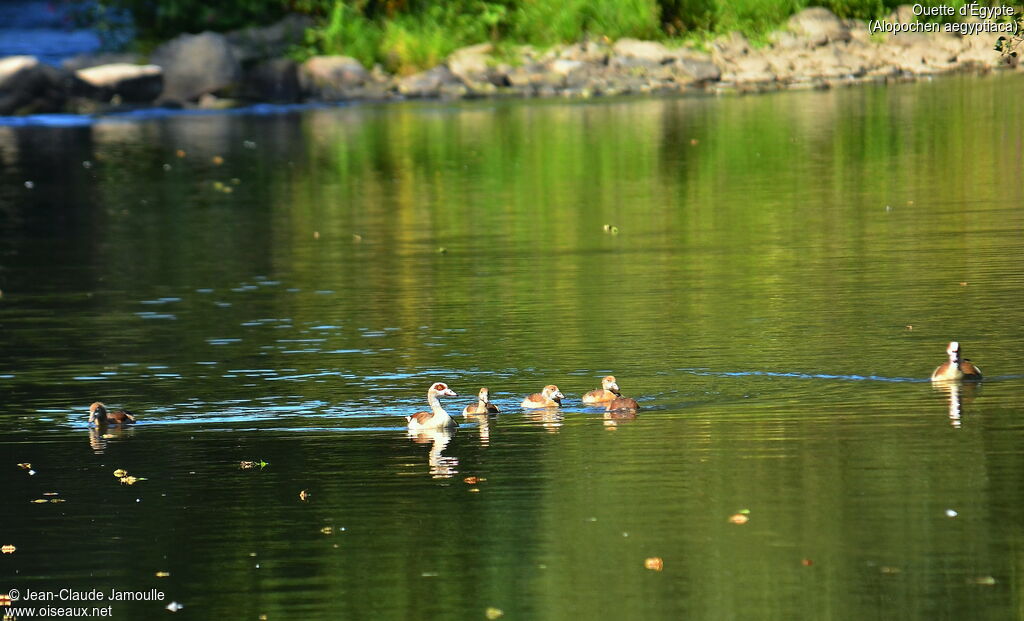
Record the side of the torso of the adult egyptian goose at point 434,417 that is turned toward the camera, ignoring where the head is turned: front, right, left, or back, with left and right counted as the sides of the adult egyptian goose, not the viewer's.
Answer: right

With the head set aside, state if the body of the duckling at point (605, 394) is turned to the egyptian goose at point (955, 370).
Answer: yes

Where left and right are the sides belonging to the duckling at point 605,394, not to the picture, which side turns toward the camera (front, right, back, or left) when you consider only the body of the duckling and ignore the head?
right

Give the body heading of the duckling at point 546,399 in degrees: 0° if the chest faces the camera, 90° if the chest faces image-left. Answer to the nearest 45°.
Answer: approximately 270°

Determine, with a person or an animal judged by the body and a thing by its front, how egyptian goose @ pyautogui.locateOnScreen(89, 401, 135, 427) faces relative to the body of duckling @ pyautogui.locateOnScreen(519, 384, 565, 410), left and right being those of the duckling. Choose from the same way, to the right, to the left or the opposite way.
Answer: the opposite way

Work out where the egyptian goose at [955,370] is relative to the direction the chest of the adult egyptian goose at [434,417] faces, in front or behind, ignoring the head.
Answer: in front

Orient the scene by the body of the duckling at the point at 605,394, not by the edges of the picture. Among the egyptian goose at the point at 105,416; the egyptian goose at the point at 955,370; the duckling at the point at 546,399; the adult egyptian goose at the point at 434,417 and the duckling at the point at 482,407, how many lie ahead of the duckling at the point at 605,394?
1

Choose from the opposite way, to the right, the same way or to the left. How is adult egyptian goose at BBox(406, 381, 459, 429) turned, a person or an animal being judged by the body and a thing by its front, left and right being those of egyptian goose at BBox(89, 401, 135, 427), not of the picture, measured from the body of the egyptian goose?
the opposite way

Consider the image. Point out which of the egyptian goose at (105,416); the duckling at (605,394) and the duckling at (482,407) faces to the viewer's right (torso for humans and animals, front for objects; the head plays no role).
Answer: the duckling at (605,394)

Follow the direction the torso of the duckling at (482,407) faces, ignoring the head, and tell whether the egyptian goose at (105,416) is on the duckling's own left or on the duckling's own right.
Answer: on the duckling's own right

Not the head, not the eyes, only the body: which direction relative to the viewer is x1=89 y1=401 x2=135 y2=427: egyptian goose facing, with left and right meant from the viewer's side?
facing to the left of the viewer
